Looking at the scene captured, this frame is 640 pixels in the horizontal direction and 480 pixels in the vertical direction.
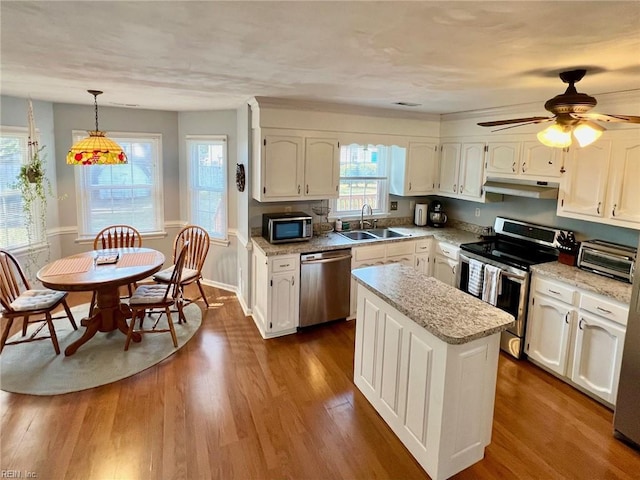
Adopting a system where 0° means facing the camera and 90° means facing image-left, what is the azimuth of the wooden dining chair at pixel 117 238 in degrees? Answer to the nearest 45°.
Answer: approximately 0°

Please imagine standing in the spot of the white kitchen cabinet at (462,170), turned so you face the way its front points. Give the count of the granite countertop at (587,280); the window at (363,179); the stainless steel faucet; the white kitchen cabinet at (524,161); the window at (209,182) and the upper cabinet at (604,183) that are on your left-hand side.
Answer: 3

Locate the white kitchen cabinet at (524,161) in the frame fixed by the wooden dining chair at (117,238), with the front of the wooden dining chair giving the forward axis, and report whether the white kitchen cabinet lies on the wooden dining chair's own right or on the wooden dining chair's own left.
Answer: on the wooden dining chair's own left

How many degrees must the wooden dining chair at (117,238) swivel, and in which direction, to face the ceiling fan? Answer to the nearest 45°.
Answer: approximately 45° to its left

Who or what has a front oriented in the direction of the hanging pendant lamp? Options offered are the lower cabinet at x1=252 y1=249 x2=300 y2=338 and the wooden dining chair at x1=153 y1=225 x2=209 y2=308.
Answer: the wooden dining chair

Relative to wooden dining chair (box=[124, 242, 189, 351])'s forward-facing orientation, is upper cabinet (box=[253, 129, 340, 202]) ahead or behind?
behind

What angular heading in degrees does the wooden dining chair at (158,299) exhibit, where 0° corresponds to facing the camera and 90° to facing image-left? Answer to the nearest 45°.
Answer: approximately 90°

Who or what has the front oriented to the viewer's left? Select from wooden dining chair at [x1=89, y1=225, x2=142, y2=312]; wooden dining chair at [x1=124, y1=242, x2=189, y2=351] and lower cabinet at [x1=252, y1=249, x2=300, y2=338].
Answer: wooden dining chair at [x1=124, y1=242, x2=189, y2=351]

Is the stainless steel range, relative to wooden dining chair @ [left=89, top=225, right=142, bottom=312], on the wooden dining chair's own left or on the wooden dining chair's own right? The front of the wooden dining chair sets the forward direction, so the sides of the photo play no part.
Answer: on the wooden dining chair's own left

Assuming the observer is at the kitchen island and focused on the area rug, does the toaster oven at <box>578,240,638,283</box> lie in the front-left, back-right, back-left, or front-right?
back-right

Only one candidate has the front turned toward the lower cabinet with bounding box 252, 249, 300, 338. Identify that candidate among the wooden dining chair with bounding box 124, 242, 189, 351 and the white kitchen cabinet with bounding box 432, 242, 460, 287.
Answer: the white kitchen cabinet
